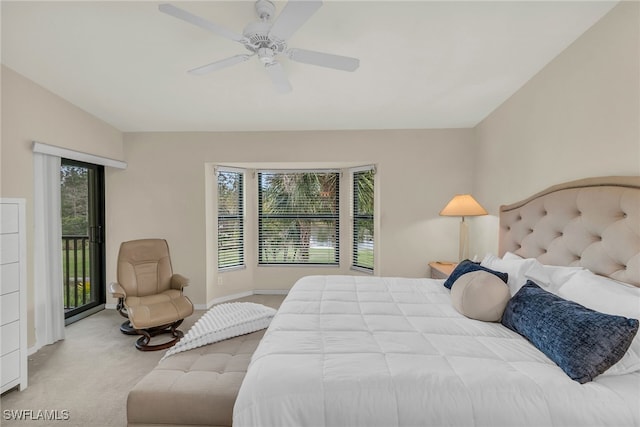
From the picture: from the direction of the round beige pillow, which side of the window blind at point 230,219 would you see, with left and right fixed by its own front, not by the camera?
front

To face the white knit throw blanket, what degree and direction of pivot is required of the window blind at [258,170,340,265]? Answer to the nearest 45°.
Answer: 0° — it already faces it

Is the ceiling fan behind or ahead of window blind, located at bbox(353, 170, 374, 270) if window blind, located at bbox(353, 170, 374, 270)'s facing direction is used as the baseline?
ahead

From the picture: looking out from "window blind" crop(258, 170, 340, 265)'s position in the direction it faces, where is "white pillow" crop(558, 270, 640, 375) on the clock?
The white pillow is roughly at 11 o'clock from the window blind.

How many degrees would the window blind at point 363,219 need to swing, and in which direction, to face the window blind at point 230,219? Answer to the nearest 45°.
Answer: approximately 45° to its right

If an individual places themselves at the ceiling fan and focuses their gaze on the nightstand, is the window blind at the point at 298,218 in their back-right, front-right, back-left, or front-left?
front-left

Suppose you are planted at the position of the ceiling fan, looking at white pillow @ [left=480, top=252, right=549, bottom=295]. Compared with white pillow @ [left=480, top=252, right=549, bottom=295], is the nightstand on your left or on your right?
left

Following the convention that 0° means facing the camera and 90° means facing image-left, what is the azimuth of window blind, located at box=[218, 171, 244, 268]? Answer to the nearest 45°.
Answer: approximately 315°

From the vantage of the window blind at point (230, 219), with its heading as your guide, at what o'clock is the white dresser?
The white dresser is roughly at 3 o'clock from the window blind.

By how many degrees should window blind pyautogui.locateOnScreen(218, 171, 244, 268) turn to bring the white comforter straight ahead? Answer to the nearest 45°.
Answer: approximately 45° to its right

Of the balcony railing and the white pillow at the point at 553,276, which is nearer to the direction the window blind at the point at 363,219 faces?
the balcony railing

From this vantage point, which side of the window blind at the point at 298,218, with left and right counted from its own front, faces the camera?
front

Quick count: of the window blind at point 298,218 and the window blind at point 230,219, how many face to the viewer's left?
0

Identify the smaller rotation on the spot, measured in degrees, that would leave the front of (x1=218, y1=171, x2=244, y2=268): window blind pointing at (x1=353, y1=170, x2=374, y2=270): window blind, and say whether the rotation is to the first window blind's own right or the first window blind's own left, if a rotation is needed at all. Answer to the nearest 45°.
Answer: approximately 45° to the first window blind's own left

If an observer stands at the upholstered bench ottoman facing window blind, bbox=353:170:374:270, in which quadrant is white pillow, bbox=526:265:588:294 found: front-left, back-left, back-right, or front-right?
front-right

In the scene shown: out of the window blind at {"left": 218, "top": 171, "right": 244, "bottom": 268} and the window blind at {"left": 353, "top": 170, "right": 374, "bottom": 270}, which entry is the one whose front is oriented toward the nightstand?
the window blind at {"left": 218, "top": 171, "right": 244, "bottom": 268}

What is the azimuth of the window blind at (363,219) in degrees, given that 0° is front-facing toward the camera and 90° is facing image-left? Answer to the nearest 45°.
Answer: approximately 45°

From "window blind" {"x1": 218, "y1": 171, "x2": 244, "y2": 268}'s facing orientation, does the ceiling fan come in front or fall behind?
in front
